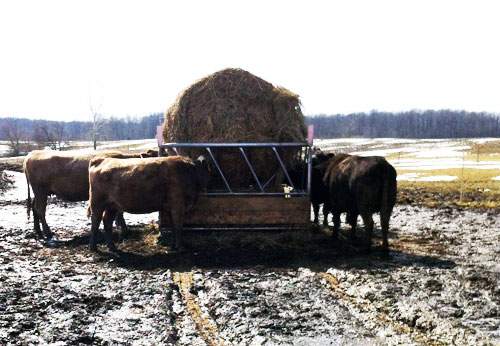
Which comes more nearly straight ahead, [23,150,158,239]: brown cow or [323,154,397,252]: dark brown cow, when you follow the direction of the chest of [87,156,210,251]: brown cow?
the dark brown cow

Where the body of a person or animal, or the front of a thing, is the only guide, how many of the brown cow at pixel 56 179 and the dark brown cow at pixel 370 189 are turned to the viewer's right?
1

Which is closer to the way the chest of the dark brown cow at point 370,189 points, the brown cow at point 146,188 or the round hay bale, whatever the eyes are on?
the round hay bale

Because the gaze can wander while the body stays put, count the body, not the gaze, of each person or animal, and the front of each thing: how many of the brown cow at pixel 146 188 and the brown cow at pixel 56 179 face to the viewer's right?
2

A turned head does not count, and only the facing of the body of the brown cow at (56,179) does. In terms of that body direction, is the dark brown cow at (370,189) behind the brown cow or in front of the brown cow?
in front

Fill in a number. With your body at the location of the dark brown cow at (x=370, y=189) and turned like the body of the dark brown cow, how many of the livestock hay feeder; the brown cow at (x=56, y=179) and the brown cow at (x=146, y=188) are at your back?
0

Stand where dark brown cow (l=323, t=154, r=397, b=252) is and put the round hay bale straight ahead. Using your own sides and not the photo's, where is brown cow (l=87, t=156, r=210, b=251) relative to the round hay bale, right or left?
left

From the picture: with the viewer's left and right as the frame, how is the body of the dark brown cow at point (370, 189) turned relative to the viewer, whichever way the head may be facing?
facing away from the viewer and to the left of the viewer

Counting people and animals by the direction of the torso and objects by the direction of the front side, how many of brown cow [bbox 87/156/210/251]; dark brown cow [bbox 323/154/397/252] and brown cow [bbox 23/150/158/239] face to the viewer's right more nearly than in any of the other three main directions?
2

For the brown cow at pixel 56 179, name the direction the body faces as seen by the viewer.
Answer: to the viewer's right

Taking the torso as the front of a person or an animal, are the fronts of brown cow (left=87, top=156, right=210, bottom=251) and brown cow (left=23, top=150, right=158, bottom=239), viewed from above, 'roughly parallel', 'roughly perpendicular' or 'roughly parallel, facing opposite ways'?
roughly parallel

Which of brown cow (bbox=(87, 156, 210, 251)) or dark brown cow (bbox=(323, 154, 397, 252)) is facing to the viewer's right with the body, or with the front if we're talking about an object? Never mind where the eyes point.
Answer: the brown cow

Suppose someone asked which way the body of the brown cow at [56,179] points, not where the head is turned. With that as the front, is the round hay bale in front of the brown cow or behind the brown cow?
in front

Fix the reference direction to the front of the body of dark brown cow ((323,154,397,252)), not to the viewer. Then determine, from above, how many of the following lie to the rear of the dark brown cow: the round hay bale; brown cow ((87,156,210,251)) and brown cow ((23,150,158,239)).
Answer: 0

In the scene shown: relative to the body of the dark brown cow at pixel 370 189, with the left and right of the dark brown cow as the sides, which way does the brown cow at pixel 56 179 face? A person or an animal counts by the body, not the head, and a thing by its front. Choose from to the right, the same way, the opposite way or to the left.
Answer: to the right
